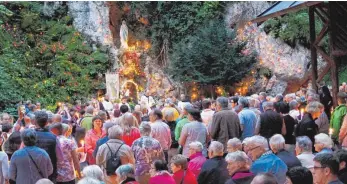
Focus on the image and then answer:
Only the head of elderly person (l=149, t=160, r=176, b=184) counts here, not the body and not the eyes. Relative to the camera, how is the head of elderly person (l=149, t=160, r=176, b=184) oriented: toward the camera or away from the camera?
away from the camera

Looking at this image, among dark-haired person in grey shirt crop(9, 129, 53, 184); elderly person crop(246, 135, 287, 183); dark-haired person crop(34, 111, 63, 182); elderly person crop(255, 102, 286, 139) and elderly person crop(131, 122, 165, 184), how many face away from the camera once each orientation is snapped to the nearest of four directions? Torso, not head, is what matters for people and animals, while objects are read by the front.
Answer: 4

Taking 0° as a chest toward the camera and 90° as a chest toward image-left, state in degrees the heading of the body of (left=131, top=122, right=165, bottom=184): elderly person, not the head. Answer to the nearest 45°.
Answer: approximately 180°

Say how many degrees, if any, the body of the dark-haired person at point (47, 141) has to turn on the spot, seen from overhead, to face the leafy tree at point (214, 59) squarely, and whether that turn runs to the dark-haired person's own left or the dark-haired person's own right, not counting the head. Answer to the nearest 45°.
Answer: approximately 45° to the dark-haired person's own right

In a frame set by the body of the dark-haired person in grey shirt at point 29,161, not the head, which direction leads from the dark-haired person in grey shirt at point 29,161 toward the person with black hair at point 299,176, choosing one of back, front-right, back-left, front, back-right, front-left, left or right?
back-right

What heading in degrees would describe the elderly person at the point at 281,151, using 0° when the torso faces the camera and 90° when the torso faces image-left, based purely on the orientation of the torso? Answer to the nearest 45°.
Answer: approximately 135°

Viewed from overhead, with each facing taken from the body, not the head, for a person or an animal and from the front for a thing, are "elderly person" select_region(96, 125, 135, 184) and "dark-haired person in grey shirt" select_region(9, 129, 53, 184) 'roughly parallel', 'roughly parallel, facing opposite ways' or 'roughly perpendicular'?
roughly parallel

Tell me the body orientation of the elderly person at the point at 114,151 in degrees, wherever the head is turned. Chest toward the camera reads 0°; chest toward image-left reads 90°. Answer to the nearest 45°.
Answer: approximately 180°

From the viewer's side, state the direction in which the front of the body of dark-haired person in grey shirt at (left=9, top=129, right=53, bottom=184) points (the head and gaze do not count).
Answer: away from the camera

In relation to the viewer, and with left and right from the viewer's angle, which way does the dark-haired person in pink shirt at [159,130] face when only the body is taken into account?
facing away from the viewer and to the left of the viewer

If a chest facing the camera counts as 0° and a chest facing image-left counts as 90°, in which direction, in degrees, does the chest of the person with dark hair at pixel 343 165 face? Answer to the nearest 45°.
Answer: approximately 90°

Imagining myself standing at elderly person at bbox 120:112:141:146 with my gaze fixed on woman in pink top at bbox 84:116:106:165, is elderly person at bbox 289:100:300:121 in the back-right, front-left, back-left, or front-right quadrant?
back-right

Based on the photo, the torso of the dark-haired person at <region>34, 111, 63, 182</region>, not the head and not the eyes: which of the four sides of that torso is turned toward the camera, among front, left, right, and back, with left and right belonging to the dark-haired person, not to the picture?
back

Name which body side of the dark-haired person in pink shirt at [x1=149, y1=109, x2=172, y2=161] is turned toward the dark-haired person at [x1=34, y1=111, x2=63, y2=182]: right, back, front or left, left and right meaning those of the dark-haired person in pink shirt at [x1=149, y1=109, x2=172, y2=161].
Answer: left

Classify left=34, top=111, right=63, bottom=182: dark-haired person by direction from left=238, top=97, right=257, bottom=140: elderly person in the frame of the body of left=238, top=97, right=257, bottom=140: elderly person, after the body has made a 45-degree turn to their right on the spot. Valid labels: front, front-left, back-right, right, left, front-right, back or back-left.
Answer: back-left

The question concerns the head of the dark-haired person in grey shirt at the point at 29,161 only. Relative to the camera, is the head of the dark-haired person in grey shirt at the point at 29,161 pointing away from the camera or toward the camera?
away from the camera

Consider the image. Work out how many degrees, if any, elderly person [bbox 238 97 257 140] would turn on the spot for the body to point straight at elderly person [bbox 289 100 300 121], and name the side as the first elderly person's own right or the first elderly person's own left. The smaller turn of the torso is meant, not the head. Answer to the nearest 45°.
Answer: approximately 90° to the first elderly person's own right

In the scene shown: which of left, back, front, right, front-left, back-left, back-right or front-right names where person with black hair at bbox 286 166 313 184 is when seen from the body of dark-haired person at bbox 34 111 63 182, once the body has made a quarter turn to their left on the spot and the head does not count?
back-left

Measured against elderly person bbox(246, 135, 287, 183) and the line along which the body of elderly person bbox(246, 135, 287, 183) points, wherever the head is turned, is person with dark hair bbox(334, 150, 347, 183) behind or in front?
behind

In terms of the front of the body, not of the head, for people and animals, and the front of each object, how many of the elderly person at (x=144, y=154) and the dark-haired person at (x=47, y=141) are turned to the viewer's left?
0

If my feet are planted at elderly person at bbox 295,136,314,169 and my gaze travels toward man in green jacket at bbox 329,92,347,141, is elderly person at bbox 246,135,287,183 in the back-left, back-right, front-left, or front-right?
back-left
